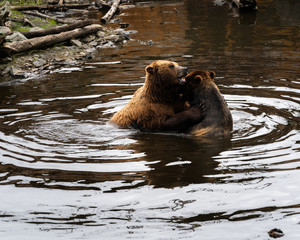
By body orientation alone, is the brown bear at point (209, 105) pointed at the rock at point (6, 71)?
yes

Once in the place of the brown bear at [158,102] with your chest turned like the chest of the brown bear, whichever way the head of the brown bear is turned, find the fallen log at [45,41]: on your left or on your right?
on your left

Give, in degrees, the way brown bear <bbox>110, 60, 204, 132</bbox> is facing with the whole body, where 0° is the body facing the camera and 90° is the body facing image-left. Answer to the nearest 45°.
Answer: approximately 270°

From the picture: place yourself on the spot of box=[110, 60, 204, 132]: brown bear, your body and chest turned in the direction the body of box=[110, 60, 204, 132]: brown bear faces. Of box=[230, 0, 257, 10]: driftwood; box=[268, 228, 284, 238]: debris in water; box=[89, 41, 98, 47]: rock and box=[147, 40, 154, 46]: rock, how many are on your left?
3

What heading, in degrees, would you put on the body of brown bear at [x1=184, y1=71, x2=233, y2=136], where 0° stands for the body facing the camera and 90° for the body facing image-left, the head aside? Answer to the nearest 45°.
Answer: approximately 135°

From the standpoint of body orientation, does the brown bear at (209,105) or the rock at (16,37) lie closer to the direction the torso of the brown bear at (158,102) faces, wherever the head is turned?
the brown bear

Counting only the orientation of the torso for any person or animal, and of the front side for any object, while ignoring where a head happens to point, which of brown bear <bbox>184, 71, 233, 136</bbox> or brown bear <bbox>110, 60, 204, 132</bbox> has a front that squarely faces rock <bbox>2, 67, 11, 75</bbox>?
brown bear <bbox>184, 71, 233, 136</bbox>

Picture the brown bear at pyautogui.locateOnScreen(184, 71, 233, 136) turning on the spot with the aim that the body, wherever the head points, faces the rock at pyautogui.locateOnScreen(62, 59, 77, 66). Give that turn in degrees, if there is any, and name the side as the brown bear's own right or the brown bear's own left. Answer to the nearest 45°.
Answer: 0° — it already faces it

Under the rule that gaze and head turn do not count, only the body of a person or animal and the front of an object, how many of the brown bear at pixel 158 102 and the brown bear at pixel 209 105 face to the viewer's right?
1

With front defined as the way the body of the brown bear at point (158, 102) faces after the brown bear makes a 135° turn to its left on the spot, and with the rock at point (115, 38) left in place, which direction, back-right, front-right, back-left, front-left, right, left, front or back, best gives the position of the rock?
front-right

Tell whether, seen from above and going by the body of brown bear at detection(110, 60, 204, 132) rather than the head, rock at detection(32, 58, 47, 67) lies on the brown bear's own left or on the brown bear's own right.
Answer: on the brown bear's own left

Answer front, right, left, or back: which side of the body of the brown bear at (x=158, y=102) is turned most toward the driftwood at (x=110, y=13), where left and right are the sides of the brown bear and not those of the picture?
left

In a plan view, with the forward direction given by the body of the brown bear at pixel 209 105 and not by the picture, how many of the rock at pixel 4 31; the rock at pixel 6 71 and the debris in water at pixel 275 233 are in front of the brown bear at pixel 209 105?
2
